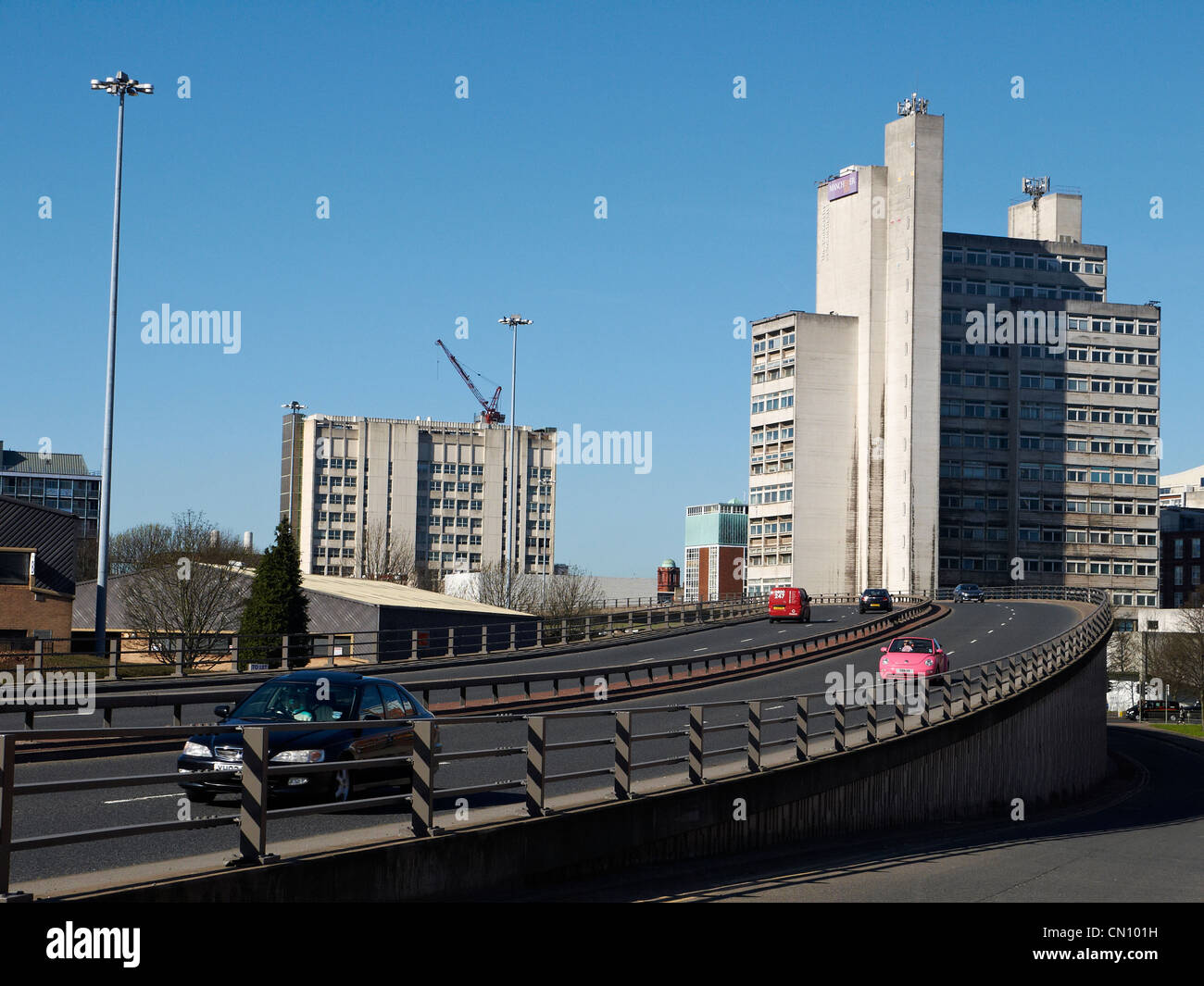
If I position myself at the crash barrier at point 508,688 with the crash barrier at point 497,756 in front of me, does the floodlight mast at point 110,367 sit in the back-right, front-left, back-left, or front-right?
back-right

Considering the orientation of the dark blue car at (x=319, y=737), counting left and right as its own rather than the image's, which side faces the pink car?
back

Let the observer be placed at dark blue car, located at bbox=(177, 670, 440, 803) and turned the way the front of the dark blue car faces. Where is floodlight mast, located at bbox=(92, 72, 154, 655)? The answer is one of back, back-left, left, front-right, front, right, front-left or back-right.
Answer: back-right

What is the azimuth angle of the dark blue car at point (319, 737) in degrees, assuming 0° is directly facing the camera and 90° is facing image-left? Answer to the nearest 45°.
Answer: approximately 45°
